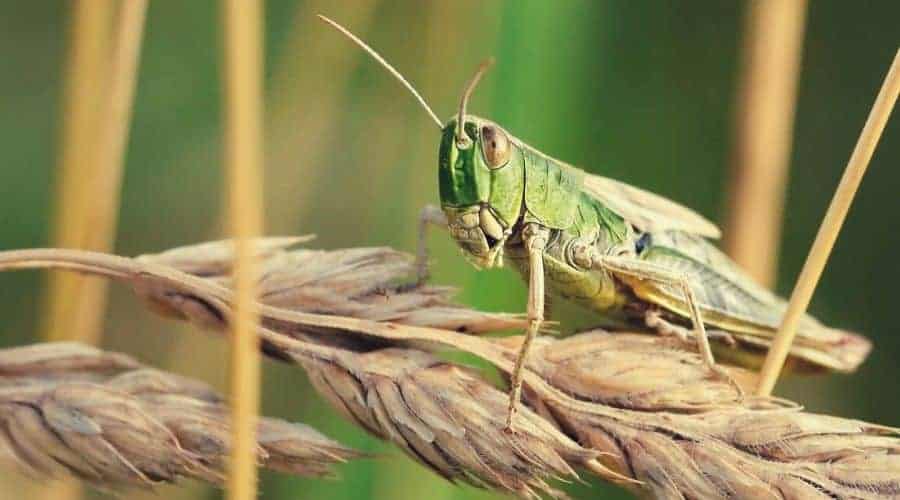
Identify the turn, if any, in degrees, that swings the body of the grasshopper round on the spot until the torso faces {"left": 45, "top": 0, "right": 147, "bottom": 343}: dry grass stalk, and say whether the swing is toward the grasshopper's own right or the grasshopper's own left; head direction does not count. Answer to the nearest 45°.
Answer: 0° — it already faces it

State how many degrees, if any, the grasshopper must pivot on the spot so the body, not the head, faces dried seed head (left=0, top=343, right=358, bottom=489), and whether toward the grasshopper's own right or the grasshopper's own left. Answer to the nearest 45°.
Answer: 0° — it already faces it

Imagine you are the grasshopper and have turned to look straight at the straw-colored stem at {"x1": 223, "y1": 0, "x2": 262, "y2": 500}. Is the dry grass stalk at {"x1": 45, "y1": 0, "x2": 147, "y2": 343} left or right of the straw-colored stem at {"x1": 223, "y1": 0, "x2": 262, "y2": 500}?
right

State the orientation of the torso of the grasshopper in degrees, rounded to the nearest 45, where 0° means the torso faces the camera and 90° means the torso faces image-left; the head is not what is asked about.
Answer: approximately 45°
